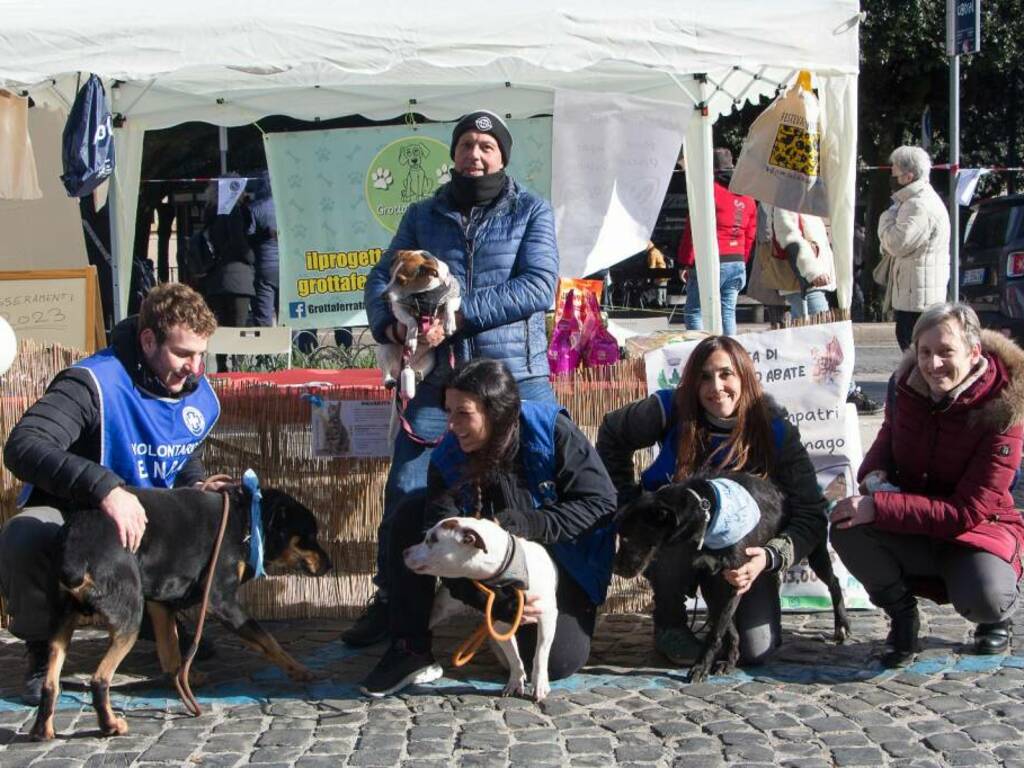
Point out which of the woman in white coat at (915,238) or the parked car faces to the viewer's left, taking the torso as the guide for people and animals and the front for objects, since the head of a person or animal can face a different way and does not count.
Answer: the woman in white coat

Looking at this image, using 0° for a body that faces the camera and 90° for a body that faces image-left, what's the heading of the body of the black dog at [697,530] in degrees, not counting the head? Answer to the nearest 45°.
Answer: approximately 45°

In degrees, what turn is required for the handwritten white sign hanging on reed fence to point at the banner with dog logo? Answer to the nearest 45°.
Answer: approximately 135° to its right

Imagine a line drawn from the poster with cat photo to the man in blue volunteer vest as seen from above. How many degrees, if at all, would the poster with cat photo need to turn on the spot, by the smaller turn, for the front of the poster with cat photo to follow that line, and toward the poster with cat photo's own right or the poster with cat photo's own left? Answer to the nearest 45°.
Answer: approximately 45° to the poster with cat photo's own right

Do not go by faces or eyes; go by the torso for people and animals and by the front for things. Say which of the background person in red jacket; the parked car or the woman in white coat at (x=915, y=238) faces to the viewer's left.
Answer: the woman in white coat

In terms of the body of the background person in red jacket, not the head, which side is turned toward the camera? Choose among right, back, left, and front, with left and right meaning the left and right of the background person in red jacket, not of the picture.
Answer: back

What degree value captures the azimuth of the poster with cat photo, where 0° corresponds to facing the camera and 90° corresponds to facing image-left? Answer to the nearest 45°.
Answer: approximately 0°

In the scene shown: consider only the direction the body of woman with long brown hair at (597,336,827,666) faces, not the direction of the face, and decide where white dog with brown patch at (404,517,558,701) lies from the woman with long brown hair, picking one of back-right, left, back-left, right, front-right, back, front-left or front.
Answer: front-right

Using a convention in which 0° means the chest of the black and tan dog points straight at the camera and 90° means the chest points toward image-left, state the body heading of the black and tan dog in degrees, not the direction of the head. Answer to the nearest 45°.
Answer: approximately 225°

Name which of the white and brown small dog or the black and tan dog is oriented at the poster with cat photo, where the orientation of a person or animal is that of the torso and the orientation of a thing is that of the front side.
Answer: the black and tan dog

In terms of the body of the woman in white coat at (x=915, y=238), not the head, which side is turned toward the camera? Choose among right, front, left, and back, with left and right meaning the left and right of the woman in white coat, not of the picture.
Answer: left
